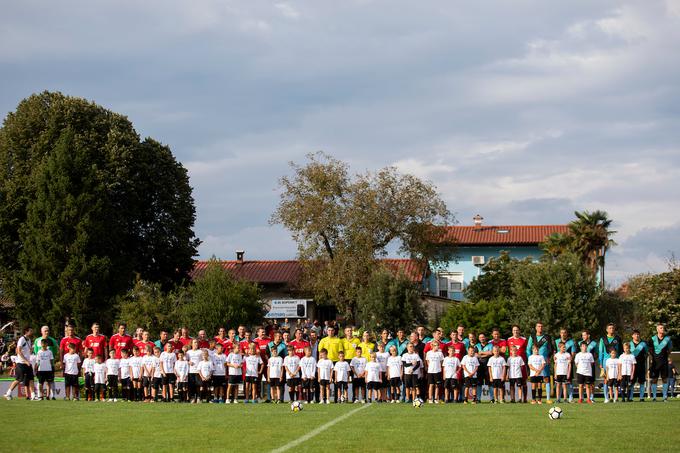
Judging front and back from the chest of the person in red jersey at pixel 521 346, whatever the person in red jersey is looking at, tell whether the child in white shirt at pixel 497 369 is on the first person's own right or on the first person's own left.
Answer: on the first person's own right

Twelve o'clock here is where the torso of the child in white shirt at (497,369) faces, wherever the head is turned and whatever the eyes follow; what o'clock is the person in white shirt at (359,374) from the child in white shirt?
The person in white shirt is roughly at 3 o'clock from the child in white shirt.

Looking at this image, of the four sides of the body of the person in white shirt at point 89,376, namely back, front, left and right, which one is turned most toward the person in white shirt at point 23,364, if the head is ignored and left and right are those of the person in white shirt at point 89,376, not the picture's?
right

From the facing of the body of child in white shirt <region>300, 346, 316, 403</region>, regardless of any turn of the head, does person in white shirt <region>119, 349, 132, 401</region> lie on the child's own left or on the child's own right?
on the child's own right

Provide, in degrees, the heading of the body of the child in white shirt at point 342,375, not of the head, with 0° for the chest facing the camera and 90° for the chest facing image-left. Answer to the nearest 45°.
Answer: approximately 0°

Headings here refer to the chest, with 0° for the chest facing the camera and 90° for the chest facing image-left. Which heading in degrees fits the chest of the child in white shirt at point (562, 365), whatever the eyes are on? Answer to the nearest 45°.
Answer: approximately 0°

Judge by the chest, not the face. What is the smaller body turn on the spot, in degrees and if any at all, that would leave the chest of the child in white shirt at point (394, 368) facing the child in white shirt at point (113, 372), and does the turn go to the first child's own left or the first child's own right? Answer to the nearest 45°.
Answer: approximately 90° to the first child's own right
